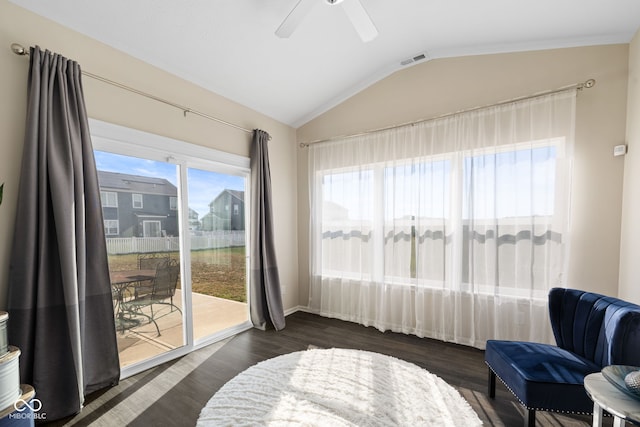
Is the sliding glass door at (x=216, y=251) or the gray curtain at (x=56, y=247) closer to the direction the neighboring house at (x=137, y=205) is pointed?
the sliding glass door

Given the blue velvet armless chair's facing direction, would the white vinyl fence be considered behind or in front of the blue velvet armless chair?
in front

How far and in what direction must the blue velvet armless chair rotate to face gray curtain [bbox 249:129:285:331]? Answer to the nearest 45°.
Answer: approximately 45° to its right

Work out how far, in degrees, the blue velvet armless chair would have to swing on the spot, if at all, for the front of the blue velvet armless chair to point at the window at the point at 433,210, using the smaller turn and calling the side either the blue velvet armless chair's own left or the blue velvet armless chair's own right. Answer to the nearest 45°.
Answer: approximately 90° to the blue velvet armless chair's own right

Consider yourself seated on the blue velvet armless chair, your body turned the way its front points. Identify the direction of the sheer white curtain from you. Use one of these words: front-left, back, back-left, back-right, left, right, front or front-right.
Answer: right
